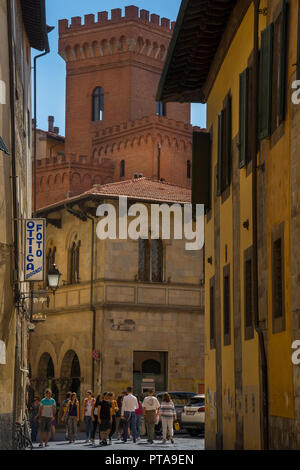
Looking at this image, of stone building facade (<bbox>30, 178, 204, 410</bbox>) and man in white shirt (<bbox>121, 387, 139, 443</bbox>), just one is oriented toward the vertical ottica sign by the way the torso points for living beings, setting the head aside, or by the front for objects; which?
the stone building facade

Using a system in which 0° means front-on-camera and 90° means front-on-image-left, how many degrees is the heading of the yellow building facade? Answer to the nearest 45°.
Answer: approximately 90°

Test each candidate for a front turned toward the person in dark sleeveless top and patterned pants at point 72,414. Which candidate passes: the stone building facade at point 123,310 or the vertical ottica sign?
the stone building facade

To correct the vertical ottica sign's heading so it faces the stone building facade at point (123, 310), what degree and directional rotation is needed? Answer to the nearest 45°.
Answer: approximately 180°

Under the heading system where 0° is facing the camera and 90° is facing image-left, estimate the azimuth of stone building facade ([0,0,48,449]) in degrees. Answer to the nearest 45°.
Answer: approximately 270°

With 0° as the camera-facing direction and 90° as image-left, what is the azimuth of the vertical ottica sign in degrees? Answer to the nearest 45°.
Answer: approximately 0°

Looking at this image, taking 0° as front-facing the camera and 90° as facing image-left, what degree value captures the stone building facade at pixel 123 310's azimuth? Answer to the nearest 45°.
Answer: approximately 0°

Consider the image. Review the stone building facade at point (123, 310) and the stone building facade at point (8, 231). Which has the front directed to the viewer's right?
the stone building facade at point (8, 231)

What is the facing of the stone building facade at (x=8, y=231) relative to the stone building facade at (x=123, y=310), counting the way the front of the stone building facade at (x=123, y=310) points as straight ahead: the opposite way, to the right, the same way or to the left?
to the left

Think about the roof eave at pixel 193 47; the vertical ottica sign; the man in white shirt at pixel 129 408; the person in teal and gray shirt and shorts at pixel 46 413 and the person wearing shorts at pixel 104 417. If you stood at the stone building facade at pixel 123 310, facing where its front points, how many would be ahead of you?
5
